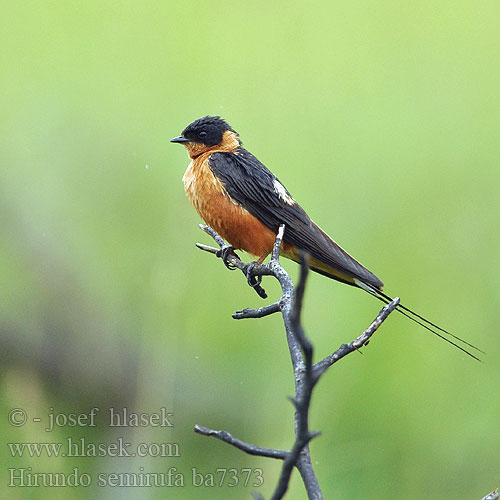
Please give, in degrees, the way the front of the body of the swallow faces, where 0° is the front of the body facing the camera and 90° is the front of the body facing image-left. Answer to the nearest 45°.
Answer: approximately 90°
